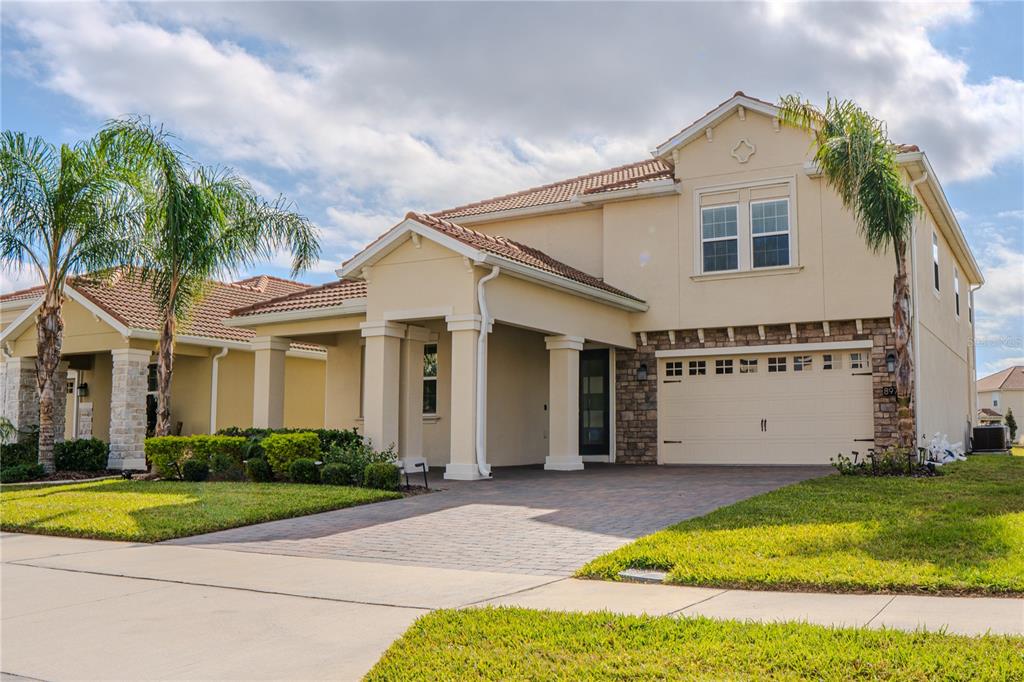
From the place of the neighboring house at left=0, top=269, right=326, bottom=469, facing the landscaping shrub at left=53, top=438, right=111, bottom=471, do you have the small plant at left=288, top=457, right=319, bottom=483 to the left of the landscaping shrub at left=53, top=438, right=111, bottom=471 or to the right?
left

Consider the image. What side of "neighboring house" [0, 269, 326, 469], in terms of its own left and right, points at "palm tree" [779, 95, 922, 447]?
left

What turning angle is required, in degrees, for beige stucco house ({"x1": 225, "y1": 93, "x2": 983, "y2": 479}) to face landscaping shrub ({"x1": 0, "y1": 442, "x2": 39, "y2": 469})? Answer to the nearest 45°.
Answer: approximately 45° to its right

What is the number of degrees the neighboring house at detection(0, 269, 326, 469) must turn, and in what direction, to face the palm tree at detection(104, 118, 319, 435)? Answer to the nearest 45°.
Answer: approximately 45° to its left

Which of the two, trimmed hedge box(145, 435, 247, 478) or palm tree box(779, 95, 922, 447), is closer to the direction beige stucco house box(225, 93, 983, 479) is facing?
the trimmed hedge

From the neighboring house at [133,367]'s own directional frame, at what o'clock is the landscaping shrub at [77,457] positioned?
The landscaping shrub is roughly at 11 o'clock from the neighboring house.

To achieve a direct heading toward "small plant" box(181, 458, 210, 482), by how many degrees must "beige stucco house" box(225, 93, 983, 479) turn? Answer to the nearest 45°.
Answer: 0° — it already faces it

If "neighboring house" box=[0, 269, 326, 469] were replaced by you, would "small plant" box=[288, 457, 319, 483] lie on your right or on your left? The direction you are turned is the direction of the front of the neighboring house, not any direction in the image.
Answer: on your left

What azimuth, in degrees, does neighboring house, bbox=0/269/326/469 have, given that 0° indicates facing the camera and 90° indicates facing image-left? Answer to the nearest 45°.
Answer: approximately 45°

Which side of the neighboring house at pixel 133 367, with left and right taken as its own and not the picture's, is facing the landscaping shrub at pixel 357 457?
left

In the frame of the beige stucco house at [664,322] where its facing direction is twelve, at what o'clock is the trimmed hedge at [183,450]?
The trimmed hedge is roughly at 1 o'clock from the beige stucco house.

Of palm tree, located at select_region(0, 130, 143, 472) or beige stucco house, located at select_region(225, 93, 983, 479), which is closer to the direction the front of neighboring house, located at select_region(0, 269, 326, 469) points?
the palm tree

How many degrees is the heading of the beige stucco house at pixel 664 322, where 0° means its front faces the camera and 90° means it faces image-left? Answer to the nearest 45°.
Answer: approximately 45°

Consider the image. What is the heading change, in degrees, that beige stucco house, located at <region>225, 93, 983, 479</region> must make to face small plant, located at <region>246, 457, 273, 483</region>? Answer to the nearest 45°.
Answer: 0° — it already faces it

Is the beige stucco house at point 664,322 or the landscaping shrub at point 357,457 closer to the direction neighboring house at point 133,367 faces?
the landscaping shrub
